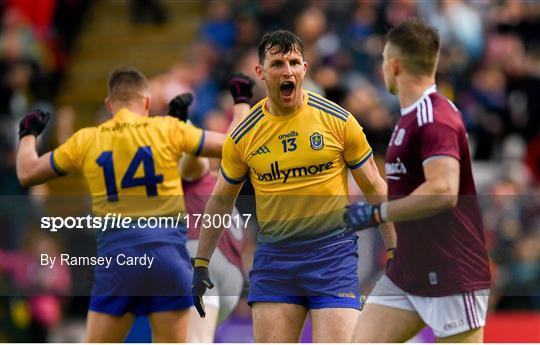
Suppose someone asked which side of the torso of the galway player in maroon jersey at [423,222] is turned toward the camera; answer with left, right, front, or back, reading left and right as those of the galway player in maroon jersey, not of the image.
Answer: left

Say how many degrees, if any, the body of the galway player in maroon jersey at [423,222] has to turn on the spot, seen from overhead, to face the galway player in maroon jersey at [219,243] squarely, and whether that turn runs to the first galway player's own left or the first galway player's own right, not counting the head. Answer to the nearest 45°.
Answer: approximately 45° to the first galway player's own right

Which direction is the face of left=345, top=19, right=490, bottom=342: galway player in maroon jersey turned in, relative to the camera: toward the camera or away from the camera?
away from the camera
